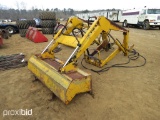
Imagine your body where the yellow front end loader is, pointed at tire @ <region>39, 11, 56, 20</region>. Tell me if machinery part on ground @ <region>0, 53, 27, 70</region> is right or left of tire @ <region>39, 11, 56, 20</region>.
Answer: left

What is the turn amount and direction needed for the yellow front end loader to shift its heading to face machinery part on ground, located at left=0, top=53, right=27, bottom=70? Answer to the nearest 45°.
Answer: approximately 90° to its right

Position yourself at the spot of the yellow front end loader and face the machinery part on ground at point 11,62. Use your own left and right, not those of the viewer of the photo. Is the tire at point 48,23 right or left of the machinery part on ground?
right

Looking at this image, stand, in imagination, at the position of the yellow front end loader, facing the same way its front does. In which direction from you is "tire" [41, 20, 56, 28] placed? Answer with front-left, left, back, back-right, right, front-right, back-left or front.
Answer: back-right
